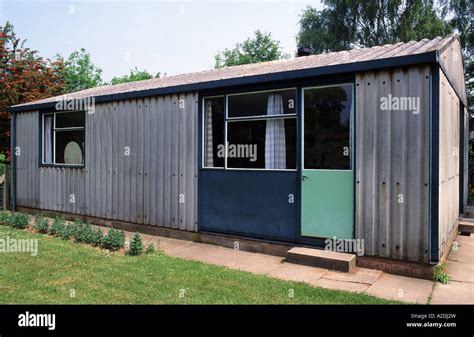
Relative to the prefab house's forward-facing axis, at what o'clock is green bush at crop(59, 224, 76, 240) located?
The green bush is roughly at 2 o'clock from the prefab house.

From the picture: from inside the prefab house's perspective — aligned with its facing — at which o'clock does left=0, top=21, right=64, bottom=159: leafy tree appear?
The leafy tree is roughly at 3 o'clock from the prefab house.

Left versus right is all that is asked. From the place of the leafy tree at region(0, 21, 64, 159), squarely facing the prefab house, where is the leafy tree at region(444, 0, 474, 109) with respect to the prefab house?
left

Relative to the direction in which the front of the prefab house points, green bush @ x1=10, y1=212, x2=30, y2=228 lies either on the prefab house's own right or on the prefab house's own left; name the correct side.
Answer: on the prefab house's own right

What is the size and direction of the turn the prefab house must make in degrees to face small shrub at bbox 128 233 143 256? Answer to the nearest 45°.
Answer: approximately 45° to its right

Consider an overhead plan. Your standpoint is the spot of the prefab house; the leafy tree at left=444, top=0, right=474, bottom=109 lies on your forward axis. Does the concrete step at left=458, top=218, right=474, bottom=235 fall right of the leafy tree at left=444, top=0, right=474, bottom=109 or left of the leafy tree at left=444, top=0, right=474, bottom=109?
right

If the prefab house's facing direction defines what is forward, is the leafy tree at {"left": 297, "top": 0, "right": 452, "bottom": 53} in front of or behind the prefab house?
behind

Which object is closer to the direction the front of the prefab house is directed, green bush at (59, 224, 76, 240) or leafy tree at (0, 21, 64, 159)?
the green bush

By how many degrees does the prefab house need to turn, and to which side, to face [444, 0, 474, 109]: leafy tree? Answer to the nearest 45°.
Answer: approximately 180°

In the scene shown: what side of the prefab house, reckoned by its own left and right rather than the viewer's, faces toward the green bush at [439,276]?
left

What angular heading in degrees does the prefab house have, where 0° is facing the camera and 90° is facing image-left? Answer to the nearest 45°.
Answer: approximately 45°

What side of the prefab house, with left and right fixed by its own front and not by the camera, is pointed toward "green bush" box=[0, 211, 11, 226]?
right
